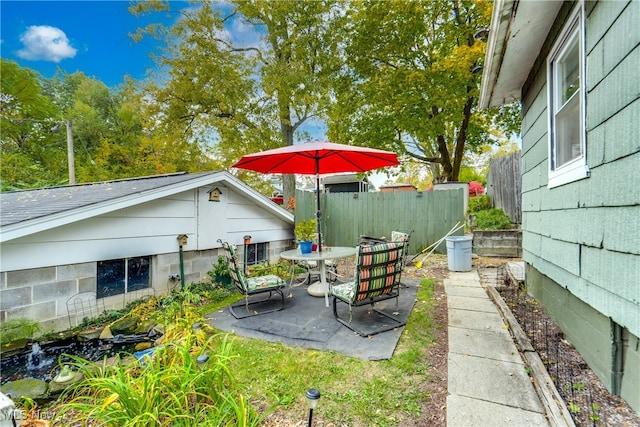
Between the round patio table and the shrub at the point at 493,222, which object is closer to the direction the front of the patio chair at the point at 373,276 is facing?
the round patio table

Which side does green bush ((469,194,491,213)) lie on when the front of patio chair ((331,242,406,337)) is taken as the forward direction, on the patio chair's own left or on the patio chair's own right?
on the patio chair's own right

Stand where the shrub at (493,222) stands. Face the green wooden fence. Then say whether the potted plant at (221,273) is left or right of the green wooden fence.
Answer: left

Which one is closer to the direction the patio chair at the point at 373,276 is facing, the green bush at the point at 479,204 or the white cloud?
the white cloud

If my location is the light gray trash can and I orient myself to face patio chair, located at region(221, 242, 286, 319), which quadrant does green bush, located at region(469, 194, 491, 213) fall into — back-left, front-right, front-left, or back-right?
back-right

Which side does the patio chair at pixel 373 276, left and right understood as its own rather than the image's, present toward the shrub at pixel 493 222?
right

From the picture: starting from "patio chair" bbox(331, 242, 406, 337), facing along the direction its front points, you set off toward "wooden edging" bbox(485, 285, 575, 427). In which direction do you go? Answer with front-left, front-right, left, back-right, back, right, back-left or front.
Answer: back
